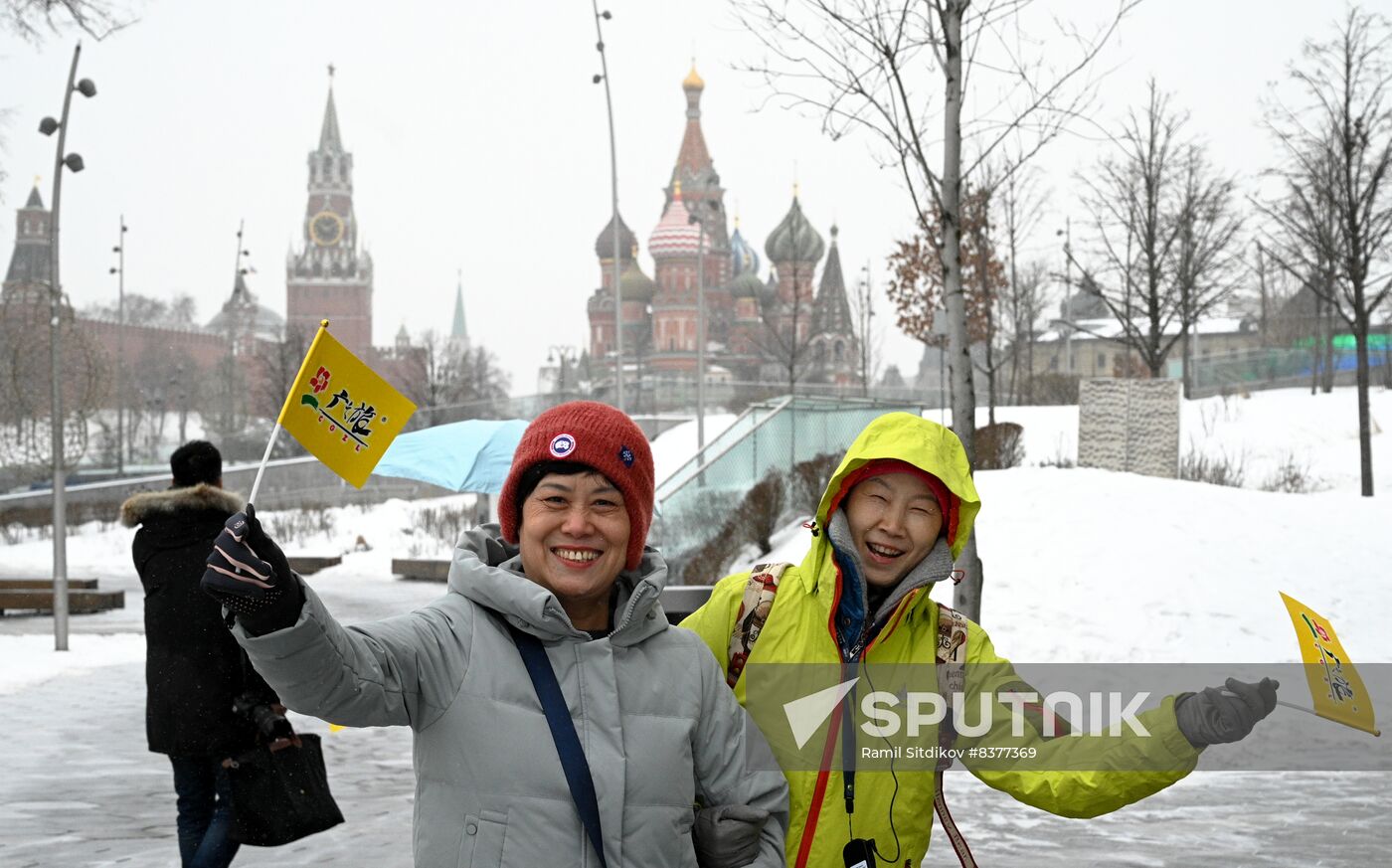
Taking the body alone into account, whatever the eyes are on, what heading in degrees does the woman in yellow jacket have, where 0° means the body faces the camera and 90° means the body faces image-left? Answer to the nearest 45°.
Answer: approximately 0°

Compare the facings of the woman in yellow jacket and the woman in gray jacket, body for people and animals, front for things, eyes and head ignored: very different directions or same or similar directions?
same or similar directions

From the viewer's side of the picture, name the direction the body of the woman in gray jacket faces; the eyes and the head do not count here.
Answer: toward the camera

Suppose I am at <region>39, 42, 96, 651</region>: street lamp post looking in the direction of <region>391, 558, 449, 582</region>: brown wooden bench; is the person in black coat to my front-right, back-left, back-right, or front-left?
back-right

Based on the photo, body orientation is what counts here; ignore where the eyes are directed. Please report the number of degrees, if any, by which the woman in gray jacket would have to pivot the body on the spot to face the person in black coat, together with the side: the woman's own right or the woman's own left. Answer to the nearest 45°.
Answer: approximately 135° to the woman's own right

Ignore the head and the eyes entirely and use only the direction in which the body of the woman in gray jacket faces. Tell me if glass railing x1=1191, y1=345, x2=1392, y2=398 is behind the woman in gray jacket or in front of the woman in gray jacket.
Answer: behind

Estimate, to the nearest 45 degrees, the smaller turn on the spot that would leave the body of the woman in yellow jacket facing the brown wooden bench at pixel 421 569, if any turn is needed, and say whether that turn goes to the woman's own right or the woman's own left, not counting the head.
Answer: approximately 135° to the woman's own right

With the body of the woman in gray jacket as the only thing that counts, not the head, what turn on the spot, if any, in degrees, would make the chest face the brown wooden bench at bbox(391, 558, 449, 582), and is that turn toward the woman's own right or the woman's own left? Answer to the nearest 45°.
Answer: approximately 180°

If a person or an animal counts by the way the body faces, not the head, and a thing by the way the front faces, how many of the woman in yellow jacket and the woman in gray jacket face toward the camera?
2

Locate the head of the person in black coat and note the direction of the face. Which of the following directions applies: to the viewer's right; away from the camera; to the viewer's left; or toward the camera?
away from the camera

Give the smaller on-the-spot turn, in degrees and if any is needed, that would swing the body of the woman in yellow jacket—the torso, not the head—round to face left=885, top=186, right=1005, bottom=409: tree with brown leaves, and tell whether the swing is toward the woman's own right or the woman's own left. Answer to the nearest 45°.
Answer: approximately 180°

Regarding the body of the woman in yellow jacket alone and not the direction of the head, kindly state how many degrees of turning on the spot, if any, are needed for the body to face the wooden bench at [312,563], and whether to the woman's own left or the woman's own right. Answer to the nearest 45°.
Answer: approximately 135° to the woman's own right

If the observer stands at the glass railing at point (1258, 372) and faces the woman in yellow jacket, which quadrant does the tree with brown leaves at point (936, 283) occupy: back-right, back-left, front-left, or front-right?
front-right

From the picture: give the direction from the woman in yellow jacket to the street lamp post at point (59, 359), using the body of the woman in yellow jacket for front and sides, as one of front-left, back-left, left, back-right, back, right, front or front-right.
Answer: back-right

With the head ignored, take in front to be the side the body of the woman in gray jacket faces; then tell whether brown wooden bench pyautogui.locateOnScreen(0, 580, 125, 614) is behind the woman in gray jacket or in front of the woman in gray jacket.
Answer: behind

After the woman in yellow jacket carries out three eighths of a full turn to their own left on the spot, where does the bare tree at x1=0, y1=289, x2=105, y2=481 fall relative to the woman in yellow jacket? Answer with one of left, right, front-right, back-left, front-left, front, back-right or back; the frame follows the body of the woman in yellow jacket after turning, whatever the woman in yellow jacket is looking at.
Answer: left
